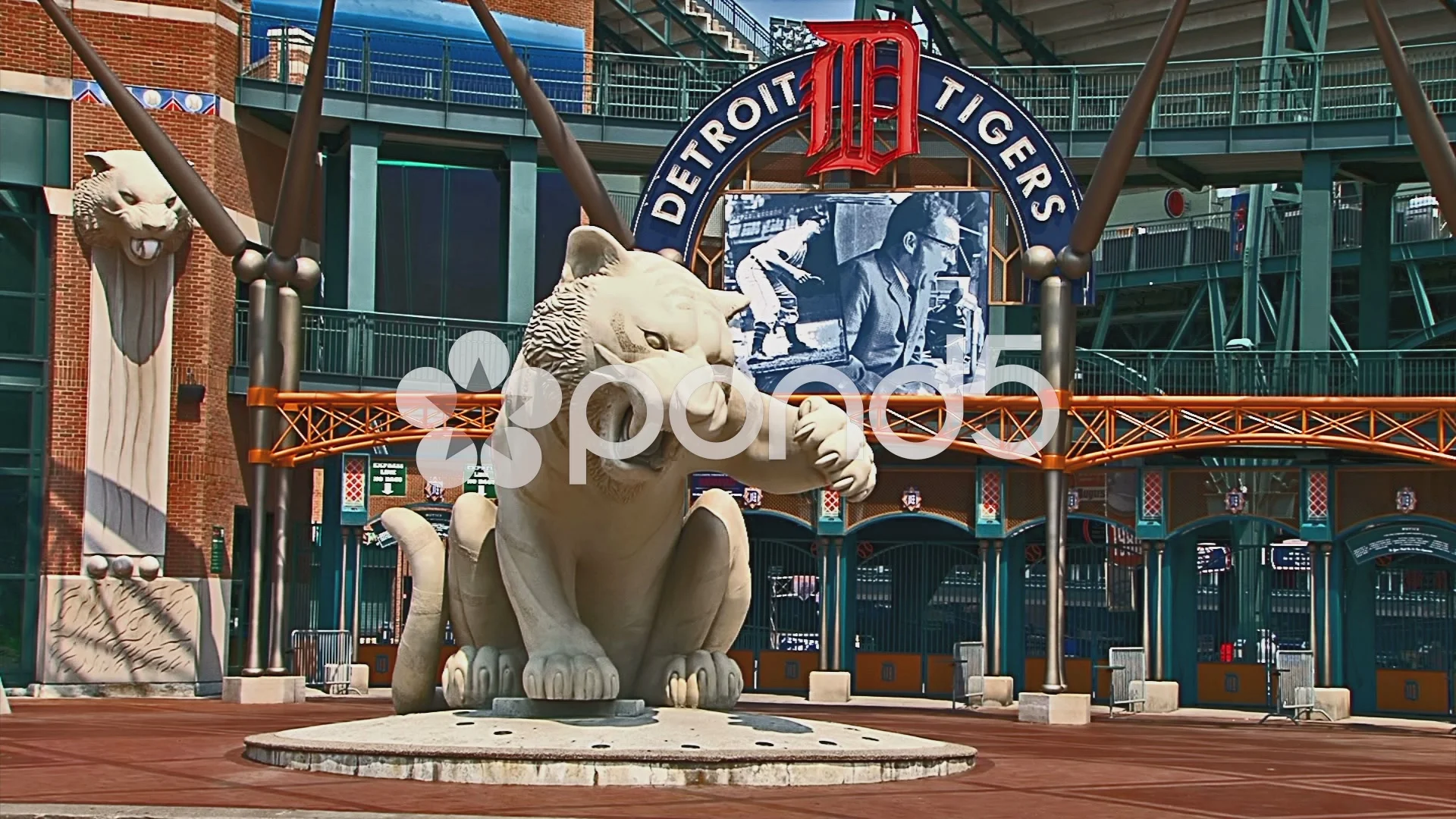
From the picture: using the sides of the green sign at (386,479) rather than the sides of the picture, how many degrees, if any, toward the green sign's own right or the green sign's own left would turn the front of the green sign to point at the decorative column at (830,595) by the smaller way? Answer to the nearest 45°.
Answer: approximately 90° to the green sign's own left

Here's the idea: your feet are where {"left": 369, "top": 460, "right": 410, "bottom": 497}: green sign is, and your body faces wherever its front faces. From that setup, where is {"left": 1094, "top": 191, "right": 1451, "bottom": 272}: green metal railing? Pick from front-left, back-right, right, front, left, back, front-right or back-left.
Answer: back-left

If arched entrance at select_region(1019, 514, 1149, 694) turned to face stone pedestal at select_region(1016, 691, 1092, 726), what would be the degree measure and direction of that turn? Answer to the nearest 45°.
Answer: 0° — it already faces it

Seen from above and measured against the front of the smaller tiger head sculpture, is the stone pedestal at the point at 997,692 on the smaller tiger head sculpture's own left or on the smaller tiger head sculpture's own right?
on the smaller tiger head sculpture's own left

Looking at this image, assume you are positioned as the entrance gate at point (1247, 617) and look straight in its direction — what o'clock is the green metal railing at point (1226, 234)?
The green metal railing is roughly at 6 o'clock from the entrance gate.

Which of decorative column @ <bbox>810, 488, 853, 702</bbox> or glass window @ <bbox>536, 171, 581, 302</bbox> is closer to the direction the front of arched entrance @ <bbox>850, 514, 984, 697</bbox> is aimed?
the decorative column

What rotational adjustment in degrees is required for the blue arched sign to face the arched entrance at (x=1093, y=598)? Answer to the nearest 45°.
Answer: approximately 135° to its left

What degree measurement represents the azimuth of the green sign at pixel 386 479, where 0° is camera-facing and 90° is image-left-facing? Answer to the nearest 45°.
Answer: approximately 0°
